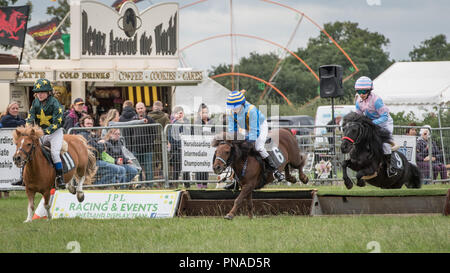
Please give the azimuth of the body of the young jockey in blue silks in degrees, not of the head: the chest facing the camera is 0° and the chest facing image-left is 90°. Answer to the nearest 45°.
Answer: approximately 45°

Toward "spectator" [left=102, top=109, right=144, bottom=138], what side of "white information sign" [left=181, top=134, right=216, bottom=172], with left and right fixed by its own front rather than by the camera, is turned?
right

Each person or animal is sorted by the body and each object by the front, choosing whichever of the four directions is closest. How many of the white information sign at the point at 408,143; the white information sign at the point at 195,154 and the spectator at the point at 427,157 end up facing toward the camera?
3

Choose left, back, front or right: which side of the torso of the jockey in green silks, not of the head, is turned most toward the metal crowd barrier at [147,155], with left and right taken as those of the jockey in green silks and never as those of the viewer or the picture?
back

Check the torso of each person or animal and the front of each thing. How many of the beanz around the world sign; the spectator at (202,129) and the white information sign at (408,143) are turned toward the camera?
3

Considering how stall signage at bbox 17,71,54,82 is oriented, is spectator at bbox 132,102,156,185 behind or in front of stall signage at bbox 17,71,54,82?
in front

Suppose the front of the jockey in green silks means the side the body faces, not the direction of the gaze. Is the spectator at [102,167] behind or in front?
behind

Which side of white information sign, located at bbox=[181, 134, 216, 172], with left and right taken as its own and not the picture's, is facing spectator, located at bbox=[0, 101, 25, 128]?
right

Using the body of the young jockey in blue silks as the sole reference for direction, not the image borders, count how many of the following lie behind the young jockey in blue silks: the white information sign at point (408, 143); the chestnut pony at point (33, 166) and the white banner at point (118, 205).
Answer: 1

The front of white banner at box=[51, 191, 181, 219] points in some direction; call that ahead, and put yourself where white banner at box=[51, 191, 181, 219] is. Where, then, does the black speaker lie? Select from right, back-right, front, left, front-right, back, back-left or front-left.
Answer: back-left

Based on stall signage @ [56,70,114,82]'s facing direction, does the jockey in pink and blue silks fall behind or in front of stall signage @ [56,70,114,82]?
in front
